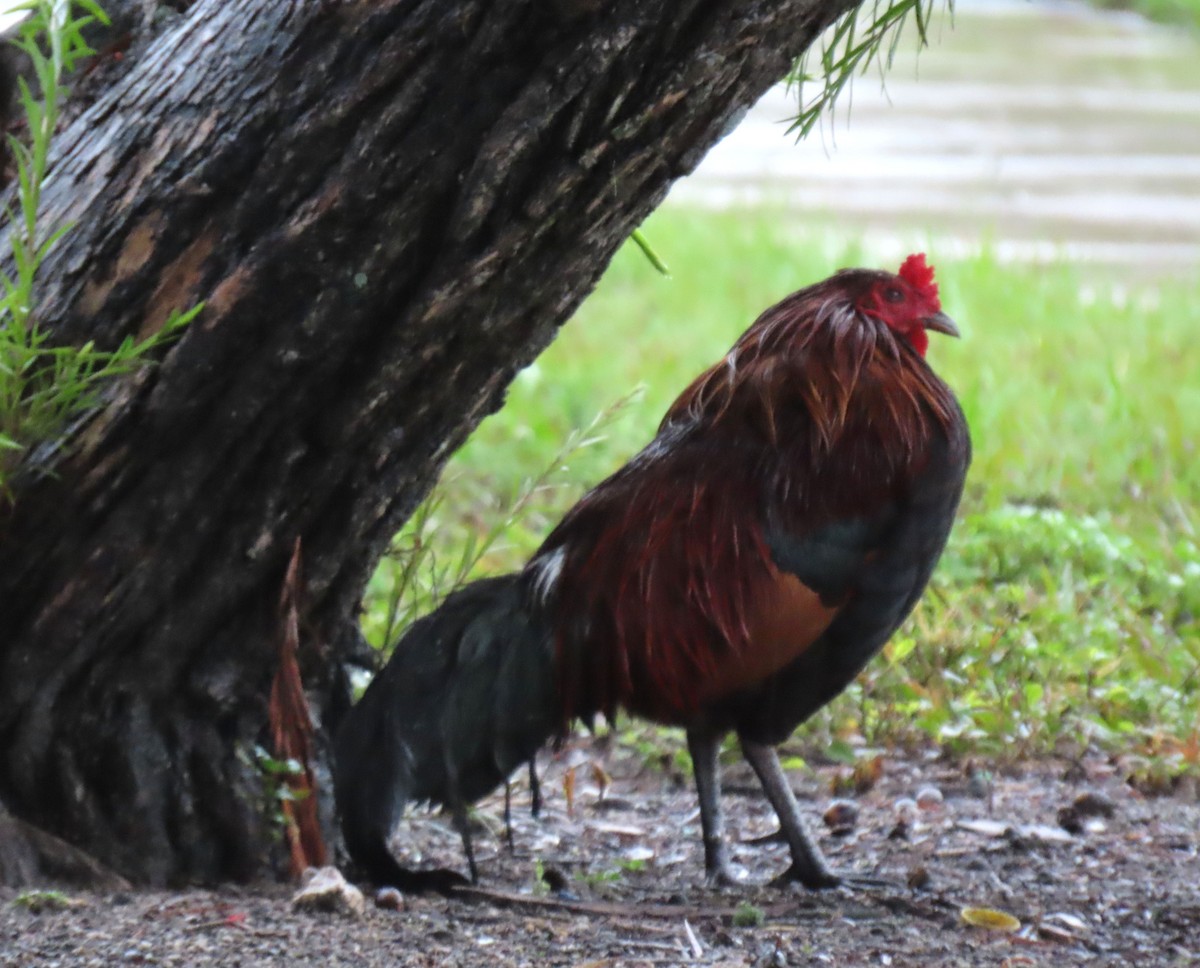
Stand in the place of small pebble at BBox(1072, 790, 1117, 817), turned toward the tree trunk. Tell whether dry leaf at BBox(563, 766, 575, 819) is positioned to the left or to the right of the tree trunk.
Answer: right

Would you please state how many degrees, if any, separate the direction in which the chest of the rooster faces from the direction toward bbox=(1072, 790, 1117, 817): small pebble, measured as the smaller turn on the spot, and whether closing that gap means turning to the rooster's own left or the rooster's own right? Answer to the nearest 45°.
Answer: approximately 45° to the rooster's own left

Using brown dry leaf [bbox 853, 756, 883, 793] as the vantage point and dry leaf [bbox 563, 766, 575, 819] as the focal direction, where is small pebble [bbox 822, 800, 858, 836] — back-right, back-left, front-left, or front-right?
front-left

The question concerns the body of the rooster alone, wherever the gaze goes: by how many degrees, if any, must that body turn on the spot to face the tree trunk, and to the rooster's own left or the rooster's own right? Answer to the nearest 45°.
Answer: approximately 135° to the rooster's own right

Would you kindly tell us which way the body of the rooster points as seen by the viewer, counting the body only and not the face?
to the viewer's right

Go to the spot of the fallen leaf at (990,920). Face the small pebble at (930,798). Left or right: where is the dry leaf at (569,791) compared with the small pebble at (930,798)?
left

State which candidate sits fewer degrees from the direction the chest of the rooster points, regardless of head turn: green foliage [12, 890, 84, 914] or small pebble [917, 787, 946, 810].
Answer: the small pebble

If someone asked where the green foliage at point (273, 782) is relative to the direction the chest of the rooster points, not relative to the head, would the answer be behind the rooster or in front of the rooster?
behind

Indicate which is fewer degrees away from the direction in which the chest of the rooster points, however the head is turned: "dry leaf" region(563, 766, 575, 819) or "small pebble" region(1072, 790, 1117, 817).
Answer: the small pebble
